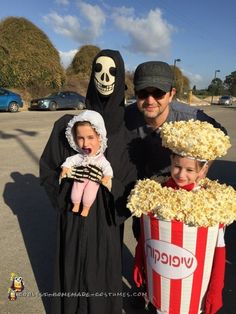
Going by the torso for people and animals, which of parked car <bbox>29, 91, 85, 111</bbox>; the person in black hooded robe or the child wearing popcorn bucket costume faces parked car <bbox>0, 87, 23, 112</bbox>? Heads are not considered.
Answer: parked car <bbox>29, 91, 85, 111</bbox>

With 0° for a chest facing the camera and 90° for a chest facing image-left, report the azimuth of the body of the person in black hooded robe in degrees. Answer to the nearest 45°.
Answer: approximately 0°

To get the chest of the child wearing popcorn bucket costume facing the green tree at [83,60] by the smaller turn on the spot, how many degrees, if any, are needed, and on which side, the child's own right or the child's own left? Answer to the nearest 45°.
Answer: approximately 135° to the child's own right

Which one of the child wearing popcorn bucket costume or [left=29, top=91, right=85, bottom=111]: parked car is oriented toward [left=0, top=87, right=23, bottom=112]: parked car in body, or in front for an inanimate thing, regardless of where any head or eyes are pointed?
[left=29, top=91, right=85, bottom=111]: parked car

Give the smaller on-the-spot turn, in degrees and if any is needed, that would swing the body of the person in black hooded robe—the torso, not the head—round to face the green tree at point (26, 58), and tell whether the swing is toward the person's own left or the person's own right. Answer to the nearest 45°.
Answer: approximately 180°

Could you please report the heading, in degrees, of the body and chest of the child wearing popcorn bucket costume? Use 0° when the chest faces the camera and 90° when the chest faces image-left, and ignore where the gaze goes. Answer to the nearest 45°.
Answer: approximately 45°

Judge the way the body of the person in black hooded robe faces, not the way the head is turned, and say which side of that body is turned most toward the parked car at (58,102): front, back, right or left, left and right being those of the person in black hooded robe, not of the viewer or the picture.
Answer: back

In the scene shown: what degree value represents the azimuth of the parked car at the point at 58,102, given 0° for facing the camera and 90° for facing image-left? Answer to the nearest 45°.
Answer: approximately 45°

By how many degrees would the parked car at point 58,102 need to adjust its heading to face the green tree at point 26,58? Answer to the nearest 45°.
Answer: approximately 90° to its right

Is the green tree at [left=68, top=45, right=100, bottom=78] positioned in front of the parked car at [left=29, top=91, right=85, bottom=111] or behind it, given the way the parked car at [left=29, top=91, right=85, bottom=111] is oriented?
behind
